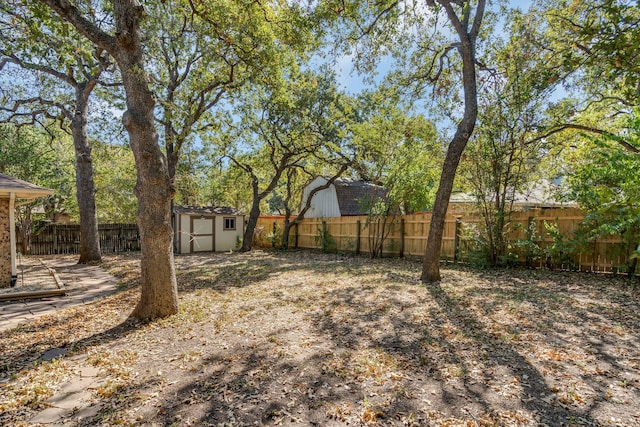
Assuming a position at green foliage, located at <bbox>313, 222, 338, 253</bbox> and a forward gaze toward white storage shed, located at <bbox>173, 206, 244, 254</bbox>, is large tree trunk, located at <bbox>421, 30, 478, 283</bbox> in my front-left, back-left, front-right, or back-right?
back-left

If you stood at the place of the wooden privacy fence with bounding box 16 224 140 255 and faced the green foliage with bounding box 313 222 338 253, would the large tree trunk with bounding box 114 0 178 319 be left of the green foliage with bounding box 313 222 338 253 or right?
right

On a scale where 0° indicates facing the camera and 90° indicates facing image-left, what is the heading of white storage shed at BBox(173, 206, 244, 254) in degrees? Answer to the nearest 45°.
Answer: approximately 0°

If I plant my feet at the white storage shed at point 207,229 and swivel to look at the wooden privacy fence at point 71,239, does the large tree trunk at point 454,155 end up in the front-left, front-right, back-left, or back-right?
back-left

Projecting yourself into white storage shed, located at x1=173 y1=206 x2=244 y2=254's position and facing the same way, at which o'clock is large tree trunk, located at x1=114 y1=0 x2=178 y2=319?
The large tree trunk is roughly at 12 o'clock from the white storage shed.

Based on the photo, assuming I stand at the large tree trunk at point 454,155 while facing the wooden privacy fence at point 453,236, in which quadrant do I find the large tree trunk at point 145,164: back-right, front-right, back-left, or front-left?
back-left

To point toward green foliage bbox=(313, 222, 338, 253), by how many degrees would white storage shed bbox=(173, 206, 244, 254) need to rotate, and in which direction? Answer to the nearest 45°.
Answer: approximately 45° to its left

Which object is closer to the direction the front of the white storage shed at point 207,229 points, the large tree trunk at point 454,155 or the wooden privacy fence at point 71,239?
the large tree trunk

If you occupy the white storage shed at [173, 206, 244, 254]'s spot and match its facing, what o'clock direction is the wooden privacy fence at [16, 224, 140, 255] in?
The wooden privacy fence is roughly at 3 o'clock from the white storage shed.
